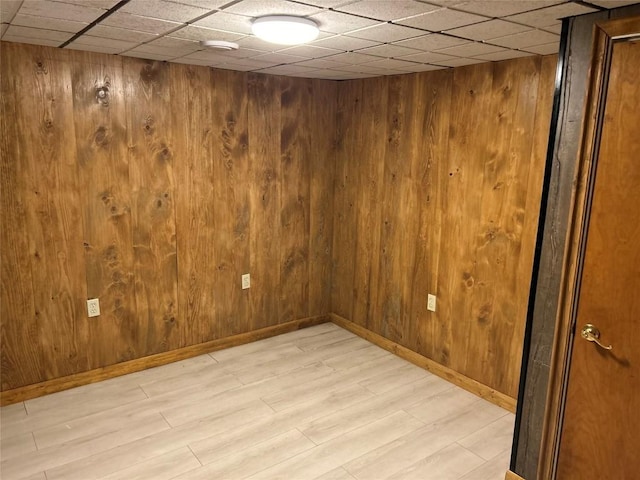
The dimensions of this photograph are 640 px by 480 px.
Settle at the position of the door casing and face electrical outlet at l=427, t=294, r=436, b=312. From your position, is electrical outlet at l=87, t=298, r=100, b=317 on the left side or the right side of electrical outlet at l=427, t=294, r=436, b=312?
left

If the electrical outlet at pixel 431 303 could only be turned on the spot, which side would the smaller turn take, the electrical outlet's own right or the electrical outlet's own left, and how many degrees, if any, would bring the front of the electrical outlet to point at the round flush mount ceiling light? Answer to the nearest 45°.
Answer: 0° — it already faces it

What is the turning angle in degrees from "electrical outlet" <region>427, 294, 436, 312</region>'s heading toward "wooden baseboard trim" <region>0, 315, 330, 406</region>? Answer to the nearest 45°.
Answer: approximately 45° to its right

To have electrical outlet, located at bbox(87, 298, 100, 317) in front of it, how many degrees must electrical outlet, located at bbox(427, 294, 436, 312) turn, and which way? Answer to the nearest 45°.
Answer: approximately 45° to its right

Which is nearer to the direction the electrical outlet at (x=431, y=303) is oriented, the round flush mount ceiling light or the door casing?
the round flush mount ceiling light

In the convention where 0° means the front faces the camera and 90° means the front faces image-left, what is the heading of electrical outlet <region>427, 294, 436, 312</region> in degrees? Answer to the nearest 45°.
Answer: approximately 45°
